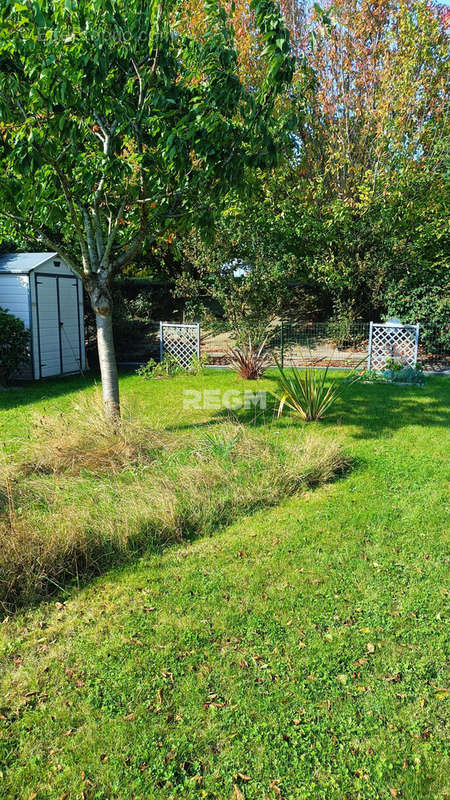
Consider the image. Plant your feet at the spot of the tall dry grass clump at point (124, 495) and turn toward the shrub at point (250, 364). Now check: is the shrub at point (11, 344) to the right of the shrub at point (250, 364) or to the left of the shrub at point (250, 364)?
left

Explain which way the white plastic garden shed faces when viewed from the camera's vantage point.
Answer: facing the viewer and to the right of the viewer

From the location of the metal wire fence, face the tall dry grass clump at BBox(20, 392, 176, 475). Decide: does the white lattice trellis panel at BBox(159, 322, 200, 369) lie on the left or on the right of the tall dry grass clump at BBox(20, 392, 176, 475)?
right

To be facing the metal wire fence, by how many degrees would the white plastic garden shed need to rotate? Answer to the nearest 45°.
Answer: approximately 45° to its left

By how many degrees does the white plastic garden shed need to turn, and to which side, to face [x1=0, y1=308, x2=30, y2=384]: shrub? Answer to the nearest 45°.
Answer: approximately 90° to its right

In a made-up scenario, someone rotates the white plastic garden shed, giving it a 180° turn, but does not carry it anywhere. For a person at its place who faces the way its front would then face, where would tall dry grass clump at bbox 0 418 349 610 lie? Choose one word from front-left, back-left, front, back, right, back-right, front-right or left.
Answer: back-left

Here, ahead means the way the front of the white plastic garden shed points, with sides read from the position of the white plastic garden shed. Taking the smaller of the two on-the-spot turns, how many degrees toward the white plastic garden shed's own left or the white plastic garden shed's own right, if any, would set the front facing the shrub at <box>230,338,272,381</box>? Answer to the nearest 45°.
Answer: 0° — it already faces it

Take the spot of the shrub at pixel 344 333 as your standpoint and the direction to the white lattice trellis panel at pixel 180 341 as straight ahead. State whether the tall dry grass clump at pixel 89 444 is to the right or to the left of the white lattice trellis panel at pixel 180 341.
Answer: left

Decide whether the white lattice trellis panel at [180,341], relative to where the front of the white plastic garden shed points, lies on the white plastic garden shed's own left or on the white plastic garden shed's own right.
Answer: on the white plastic garden shed's own left

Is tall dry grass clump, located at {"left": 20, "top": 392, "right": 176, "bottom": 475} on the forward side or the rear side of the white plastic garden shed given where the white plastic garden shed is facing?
on the forward side
